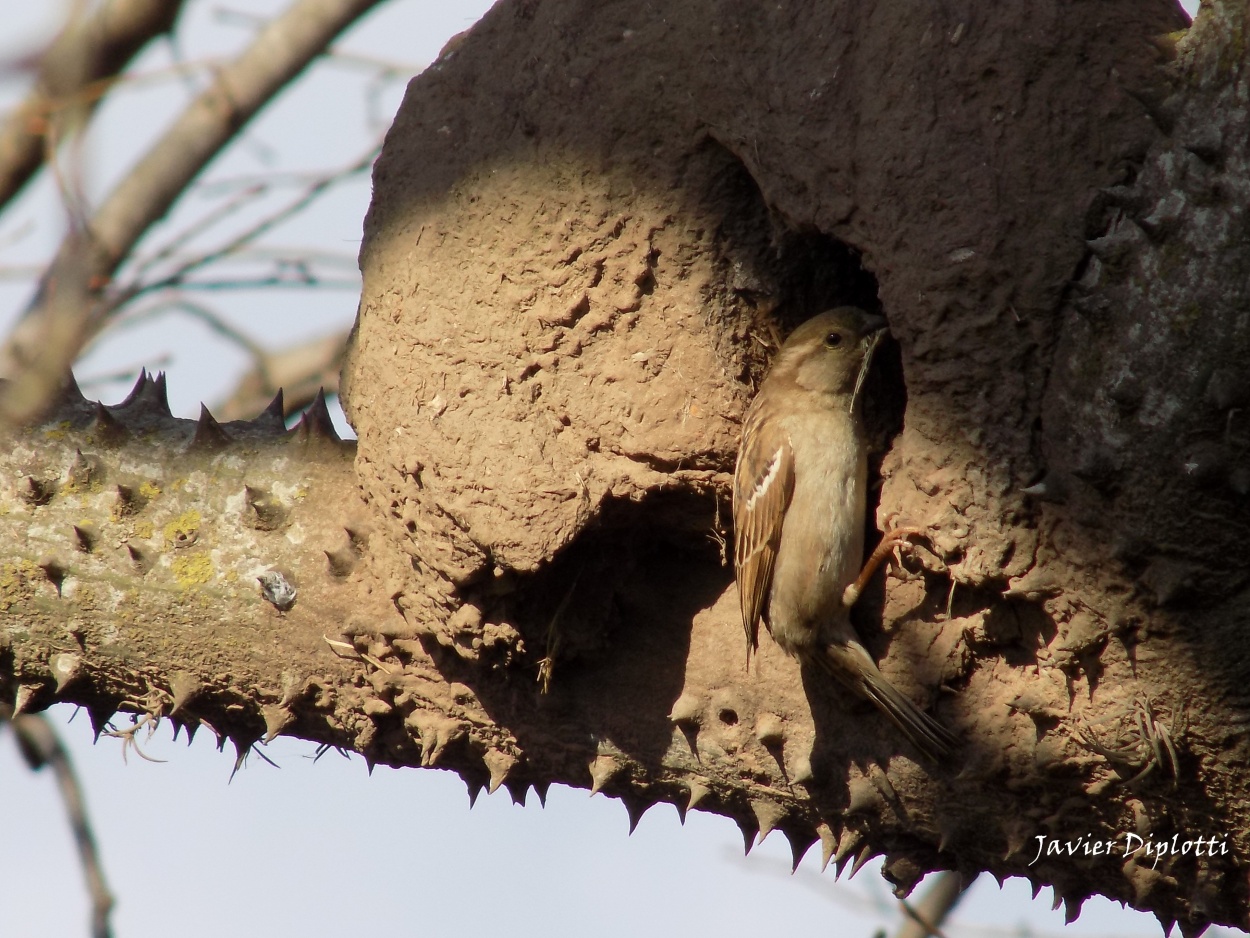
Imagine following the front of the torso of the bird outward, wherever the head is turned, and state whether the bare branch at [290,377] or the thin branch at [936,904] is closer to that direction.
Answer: the thin branch

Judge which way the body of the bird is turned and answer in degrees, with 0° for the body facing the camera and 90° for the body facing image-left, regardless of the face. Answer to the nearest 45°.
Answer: approximately 270°

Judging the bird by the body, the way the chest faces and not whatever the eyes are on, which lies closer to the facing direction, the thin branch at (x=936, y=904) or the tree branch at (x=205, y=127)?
the thin branch

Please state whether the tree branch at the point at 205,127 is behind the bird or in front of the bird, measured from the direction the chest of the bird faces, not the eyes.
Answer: behind

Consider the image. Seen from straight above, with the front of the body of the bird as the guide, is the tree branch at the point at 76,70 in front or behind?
behind

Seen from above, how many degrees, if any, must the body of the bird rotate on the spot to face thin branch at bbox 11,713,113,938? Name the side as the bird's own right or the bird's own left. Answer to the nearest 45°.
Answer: approximately 135° to the bird's own left

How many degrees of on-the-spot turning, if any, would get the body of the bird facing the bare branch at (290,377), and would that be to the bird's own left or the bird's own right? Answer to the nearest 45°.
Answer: approximately 135° to the bird's own left
